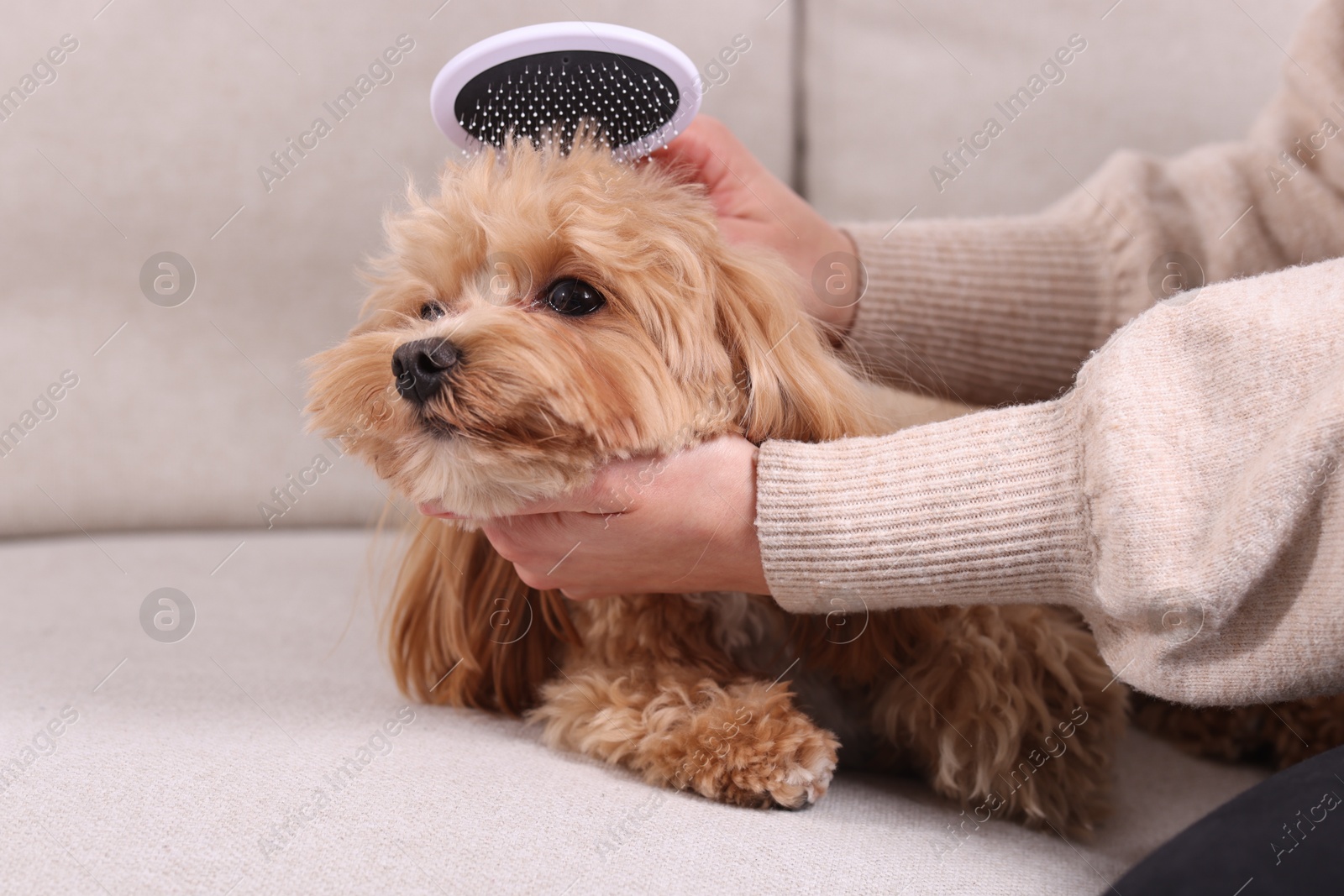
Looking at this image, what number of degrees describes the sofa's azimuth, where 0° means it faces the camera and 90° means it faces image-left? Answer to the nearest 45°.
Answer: approximately 0°
